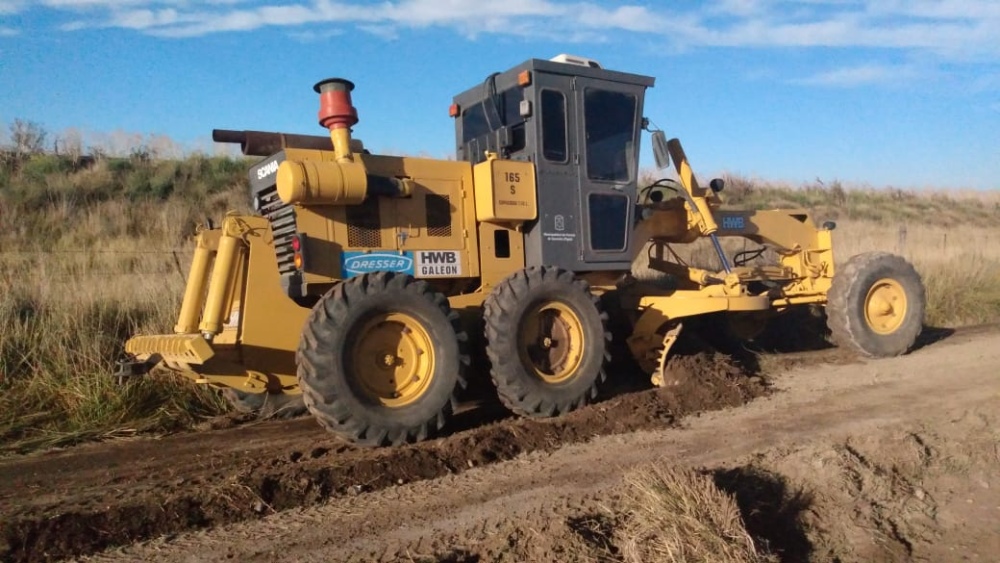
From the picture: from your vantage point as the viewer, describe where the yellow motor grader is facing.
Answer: facing away from the viewer and to the right of the viewer
